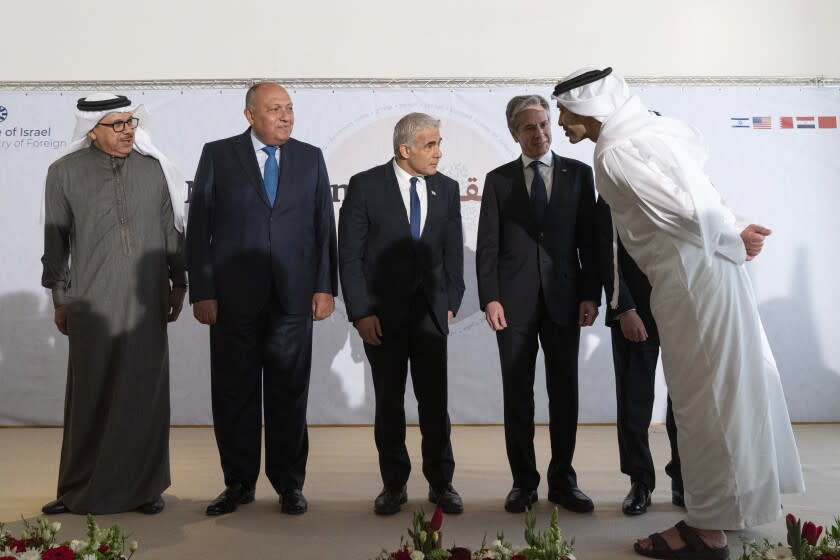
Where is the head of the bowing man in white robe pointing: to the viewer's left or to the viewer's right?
to the viewer's left

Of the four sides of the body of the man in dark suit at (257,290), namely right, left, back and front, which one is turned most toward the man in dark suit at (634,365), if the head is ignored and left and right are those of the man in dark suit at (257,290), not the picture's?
left

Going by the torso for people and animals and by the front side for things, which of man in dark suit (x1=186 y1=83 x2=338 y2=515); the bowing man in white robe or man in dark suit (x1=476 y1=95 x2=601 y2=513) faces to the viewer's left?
the bowing man in white robe

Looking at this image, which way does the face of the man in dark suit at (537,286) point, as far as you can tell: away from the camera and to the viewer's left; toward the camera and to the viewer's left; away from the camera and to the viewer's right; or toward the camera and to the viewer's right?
toward the camera and to the viewer's right

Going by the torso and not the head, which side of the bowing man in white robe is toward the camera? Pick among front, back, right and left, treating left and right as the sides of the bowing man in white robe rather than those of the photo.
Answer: left

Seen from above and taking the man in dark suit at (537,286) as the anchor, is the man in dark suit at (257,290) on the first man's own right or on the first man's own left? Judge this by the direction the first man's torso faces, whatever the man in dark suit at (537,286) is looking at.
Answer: on the first man's own right

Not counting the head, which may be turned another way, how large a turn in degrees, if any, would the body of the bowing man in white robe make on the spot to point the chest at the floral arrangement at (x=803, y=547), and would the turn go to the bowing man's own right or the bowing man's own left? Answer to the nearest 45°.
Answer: approximately 90° to the bowing man's own left
